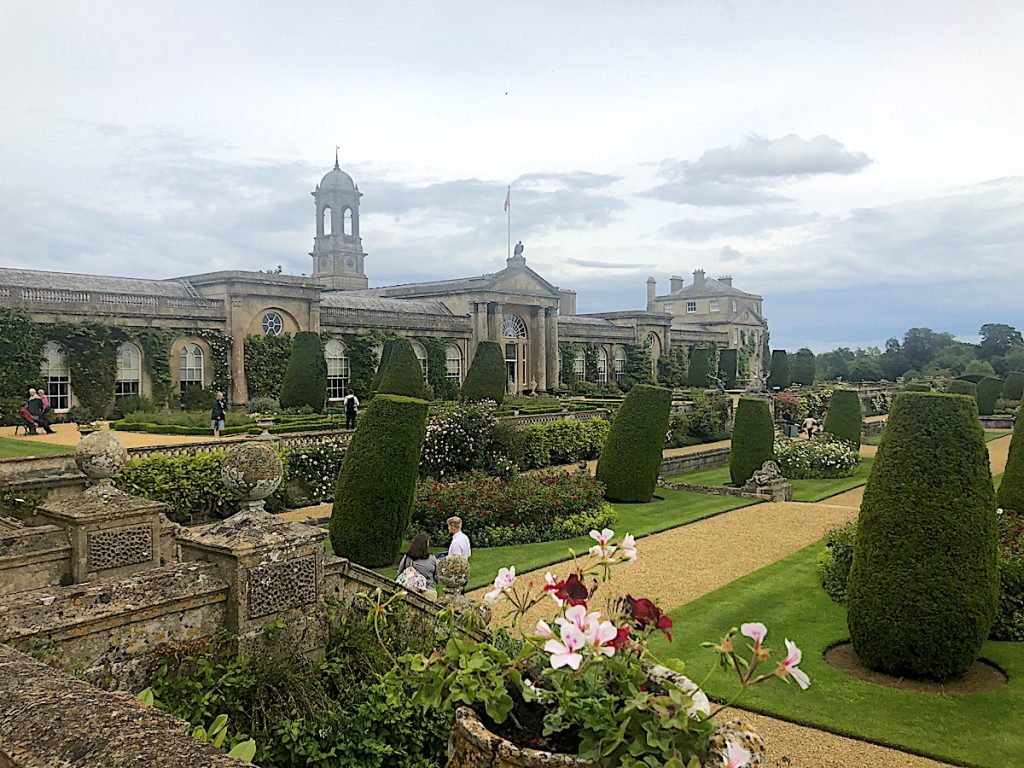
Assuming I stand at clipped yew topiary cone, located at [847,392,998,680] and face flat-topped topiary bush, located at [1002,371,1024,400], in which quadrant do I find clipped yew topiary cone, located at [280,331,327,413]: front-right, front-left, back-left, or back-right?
front-left

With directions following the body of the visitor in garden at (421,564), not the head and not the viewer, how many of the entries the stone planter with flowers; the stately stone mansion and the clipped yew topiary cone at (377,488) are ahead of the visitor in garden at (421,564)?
2

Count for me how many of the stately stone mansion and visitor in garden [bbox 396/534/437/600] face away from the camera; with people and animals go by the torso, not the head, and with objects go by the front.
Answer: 1

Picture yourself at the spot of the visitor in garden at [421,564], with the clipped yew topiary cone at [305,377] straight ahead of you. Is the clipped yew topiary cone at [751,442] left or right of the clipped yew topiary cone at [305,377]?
right

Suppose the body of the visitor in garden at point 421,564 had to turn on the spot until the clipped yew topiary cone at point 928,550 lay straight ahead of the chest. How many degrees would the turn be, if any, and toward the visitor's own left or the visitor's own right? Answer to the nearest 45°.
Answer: approximately 135° to the visitor's own right

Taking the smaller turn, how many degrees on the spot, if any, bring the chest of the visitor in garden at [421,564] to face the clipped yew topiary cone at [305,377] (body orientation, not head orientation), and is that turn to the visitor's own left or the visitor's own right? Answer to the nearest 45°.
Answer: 0° — they already face it

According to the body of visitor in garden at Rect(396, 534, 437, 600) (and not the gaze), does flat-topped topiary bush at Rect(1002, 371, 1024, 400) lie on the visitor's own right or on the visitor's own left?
on the visitor's own right

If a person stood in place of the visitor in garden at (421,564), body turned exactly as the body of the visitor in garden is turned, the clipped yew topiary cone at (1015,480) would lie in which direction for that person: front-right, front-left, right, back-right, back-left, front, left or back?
right

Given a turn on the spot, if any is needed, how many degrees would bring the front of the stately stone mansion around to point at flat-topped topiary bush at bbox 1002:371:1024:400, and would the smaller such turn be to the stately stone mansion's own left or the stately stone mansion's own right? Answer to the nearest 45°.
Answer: approximately 45° to the stately stone mansion's own left

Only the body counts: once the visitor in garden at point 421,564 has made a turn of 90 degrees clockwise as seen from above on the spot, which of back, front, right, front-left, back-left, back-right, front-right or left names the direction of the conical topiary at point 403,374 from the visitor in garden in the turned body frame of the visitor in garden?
left

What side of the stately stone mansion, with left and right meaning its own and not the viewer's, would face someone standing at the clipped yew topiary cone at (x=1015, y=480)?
front

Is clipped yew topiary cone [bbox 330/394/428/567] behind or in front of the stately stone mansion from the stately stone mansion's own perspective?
in front

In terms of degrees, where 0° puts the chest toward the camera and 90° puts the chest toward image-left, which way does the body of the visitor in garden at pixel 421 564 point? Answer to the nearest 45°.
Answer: approximately 180°

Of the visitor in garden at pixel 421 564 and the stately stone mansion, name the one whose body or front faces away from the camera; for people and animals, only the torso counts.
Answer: the visitor in garden

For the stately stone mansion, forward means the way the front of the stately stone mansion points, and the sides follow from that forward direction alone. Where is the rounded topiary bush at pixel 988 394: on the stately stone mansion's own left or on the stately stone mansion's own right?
on the stately stone mansion's own left

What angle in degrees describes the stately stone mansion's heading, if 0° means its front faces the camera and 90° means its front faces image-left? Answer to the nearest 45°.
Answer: approximately 315°

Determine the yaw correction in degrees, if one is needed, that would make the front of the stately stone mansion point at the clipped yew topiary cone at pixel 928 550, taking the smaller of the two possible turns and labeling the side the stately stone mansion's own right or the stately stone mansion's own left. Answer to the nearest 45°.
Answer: approximately 45° to the stately stone mansion's own right
